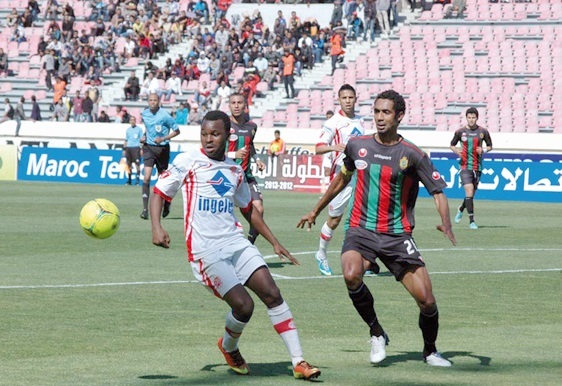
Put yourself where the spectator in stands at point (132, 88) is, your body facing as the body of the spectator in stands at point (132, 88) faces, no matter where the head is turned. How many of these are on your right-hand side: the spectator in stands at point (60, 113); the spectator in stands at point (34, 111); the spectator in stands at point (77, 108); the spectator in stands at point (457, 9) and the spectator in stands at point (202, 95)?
3

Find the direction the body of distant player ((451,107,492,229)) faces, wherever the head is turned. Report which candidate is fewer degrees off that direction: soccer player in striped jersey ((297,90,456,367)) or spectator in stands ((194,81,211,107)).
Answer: the soccer player in striped jersey

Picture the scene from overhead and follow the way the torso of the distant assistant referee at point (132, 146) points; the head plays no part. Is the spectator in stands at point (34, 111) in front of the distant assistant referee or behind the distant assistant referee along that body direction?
behind

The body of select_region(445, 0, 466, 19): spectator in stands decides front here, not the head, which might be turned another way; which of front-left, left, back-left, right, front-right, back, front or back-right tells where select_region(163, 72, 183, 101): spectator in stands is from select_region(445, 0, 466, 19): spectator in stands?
front-right
